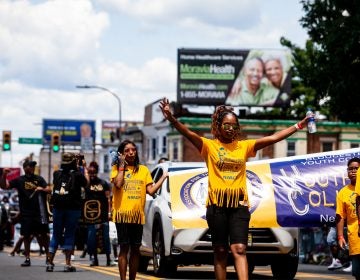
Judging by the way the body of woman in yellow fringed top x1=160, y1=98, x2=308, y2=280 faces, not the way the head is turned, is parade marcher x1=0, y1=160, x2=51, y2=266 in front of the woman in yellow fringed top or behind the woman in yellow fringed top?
behind

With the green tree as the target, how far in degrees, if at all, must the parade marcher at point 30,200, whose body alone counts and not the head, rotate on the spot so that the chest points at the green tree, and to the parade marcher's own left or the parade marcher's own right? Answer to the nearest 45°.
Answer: approximately 135° to the parade marcher's own left

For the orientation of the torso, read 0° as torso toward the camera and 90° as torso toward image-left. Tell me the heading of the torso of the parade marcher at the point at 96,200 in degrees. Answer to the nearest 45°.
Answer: approximately 0°

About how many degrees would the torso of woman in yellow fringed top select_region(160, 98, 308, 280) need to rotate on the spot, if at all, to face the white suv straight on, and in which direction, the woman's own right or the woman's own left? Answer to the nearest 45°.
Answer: approximately 180°

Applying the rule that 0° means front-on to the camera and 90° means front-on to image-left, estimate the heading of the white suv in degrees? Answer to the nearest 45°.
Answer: approximately 0°
